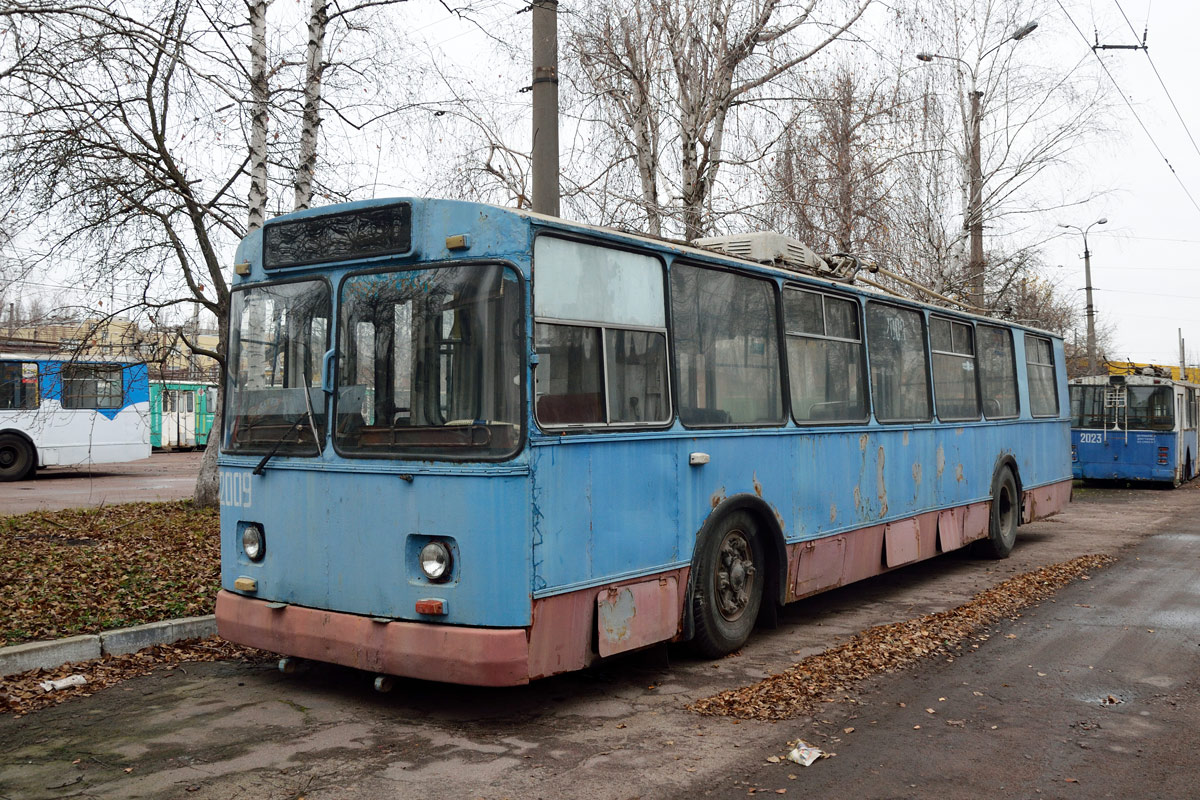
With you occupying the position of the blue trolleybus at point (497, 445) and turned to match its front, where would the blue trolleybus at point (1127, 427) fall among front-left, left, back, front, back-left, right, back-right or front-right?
back

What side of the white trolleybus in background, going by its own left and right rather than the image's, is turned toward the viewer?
left

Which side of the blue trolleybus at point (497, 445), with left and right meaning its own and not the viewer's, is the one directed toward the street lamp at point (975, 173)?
back
